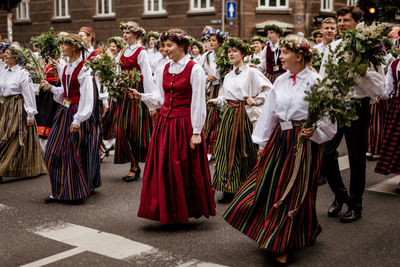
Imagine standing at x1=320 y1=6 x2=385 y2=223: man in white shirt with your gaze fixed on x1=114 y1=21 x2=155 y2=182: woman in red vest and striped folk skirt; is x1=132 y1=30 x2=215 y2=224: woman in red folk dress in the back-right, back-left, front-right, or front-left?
front-left

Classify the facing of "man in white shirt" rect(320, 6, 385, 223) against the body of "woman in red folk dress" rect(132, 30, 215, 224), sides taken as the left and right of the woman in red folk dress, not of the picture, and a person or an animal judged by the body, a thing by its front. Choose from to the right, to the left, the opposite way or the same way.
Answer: the same way

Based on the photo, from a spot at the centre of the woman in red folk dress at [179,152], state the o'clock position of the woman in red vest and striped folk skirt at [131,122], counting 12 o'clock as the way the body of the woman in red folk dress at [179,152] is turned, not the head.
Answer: the woman in red vest and striped folk skirt at [131,122] is roughly at 4 o'clock from the woman in red folk dress at [179,152].

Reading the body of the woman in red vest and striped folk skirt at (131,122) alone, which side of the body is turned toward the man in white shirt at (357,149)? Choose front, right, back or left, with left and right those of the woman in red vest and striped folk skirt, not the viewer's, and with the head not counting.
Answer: left

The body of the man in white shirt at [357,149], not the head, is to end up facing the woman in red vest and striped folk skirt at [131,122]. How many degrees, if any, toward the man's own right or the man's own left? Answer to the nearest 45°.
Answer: approximately 90° to the man's own right

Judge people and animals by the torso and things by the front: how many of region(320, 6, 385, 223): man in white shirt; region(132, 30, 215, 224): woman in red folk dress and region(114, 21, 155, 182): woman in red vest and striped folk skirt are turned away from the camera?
0

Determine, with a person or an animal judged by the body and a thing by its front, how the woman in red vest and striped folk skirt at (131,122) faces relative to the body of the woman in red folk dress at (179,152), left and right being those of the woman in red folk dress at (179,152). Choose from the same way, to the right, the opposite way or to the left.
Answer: the same way

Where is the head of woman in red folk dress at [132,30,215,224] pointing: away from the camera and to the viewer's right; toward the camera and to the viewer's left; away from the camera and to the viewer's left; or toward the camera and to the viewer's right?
toward the camera and to the viewer's left

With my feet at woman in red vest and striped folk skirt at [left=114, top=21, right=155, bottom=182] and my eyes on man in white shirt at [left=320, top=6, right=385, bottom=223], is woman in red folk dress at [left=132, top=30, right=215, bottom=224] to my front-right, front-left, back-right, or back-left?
front-right

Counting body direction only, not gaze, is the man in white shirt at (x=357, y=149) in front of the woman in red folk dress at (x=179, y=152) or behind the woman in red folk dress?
behind

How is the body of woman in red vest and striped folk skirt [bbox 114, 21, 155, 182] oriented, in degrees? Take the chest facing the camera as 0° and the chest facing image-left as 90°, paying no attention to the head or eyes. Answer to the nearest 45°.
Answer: approximately 45°

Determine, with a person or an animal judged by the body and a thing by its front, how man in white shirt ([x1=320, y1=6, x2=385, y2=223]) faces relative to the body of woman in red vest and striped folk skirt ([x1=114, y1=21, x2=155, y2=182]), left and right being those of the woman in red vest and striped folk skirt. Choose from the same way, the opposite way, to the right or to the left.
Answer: the same way

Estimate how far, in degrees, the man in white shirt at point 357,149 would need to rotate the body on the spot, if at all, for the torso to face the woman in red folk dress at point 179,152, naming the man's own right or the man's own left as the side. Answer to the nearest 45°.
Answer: approximately 45° to the man's own right

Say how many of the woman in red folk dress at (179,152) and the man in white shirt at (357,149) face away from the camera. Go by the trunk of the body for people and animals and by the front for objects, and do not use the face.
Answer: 0

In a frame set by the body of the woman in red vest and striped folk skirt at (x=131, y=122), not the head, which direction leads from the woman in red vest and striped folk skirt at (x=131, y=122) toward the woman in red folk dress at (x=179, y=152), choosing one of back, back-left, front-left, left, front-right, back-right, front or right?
front-left

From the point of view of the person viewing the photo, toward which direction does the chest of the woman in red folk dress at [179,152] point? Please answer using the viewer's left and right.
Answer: facing the viewer and to the left of the viewer
